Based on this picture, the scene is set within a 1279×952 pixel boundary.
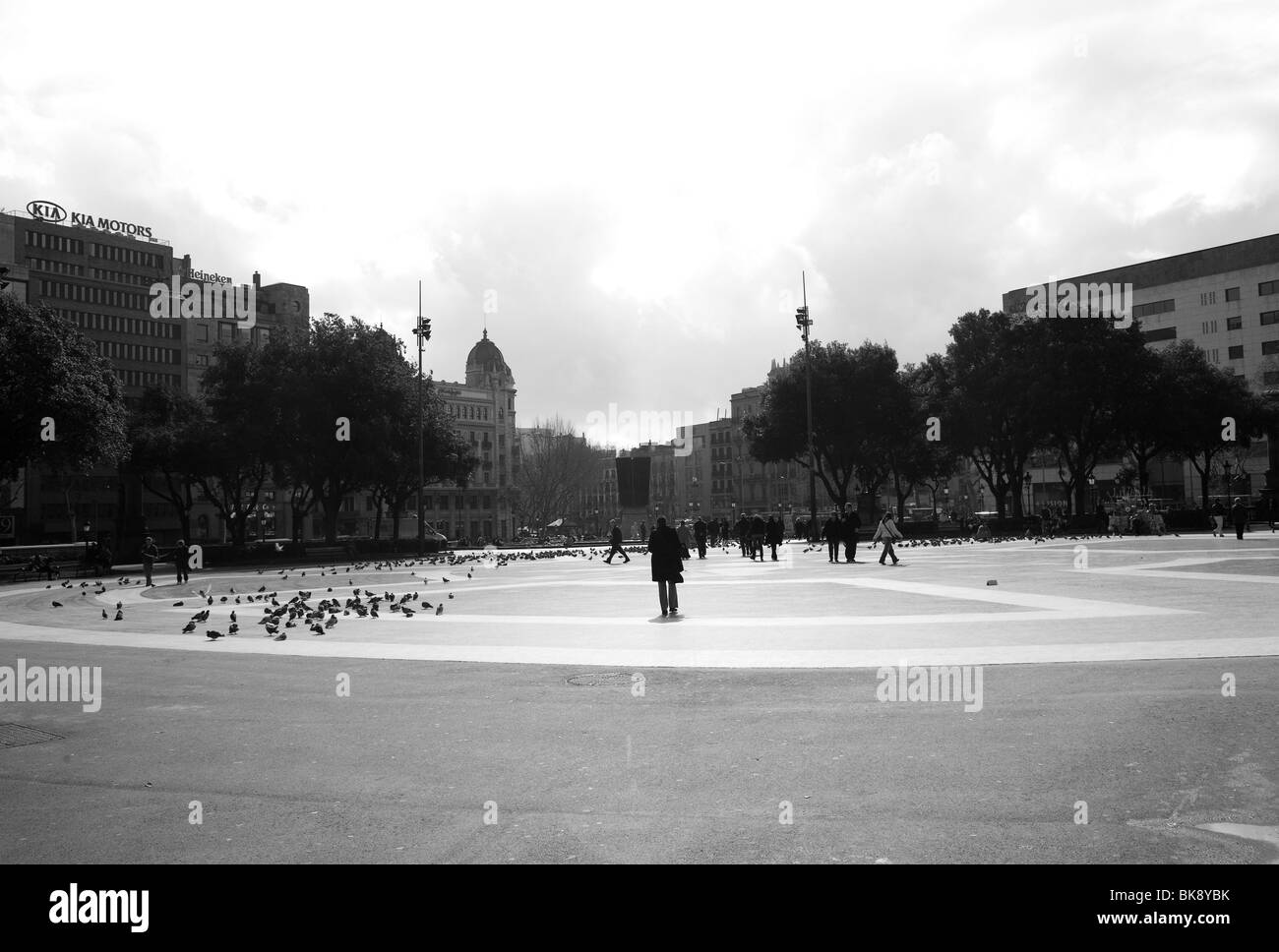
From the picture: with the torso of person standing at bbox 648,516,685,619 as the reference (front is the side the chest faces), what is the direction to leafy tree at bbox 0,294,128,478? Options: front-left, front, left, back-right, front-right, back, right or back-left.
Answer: front-left

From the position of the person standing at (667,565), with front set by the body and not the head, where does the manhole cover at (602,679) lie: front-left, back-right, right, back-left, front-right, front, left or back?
back

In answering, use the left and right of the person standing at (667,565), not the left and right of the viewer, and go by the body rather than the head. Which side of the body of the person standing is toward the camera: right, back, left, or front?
back

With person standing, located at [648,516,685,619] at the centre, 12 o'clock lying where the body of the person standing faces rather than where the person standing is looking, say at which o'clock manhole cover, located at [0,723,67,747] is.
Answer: The manhole cover is roughly at 7 o'clock from the person standing.

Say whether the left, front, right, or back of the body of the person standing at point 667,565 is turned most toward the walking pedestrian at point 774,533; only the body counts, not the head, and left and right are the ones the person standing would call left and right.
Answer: front

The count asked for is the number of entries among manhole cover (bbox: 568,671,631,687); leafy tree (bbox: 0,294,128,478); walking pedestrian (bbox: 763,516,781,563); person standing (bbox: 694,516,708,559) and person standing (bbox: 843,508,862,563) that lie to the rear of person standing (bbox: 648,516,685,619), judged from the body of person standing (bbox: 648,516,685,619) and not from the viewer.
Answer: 1

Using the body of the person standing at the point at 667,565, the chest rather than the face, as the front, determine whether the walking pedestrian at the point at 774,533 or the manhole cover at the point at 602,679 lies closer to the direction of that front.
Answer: the walking pedestrian

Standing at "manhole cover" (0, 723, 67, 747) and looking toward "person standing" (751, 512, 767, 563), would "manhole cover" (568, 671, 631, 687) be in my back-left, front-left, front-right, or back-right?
front-right

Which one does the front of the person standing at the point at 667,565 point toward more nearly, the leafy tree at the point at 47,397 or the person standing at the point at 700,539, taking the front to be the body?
the person standing

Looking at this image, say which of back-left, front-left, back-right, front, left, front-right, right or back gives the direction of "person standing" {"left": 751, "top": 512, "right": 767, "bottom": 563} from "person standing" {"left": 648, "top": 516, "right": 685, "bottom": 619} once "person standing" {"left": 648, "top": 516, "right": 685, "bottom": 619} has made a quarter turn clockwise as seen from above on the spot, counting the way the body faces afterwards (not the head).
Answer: left

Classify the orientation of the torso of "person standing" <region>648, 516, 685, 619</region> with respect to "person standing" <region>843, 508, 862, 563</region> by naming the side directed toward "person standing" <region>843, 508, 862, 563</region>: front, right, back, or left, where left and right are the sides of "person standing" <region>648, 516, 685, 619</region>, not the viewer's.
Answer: front

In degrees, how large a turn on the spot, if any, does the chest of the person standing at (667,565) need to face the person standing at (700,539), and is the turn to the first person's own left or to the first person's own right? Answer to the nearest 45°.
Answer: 0° — they already face them
